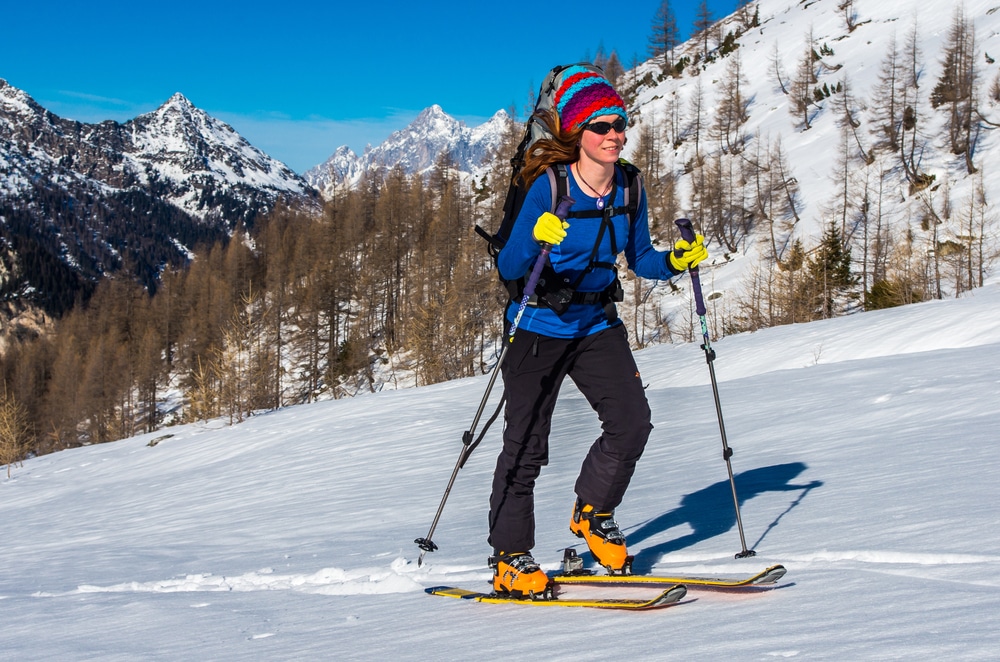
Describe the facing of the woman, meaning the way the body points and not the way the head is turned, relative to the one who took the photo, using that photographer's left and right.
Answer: facing the viewer and to the right of the viewer

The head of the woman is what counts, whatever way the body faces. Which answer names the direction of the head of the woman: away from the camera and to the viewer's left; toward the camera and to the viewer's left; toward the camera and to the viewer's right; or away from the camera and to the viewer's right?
toward the camera and to the viewer's right
